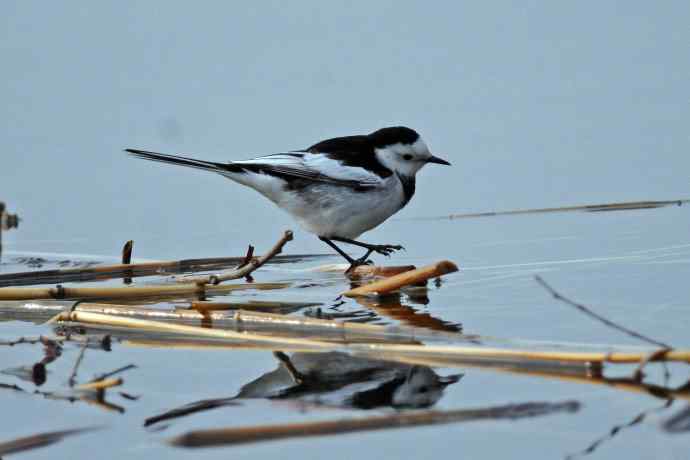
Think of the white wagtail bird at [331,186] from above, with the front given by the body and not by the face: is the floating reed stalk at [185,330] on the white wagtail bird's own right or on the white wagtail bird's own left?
on the white wagtail bird's own right

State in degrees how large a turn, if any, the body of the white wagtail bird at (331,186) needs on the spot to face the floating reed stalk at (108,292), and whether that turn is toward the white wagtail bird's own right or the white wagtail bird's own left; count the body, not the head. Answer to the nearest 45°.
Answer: approximately 135° to the white wagtail bird's own right

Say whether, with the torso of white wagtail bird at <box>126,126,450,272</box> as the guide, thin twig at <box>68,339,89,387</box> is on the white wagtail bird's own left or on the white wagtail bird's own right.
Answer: on the white wagtail bird's own right

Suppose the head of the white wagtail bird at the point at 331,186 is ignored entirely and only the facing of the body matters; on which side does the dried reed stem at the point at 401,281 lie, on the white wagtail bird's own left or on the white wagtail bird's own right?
on the white wagtail bird's own right

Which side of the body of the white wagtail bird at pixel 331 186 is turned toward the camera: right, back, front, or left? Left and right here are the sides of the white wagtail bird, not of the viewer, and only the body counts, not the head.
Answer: right

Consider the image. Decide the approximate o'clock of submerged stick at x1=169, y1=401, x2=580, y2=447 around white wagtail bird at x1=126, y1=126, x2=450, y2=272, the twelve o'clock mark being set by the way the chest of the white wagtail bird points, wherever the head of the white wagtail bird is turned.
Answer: The submerged stick is roughly at 3 o'clock from the white wagtail bird.

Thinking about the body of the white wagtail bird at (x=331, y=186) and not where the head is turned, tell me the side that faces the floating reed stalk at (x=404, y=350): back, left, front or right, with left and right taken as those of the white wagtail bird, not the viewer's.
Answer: right

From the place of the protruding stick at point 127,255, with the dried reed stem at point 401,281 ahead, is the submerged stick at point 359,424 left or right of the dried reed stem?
right

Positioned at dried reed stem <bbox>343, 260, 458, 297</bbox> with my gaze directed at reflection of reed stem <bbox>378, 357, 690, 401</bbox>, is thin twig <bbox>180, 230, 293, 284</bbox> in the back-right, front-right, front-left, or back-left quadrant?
back-right

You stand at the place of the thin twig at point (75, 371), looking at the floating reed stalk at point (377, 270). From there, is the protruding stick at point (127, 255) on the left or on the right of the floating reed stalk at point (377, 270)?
left
